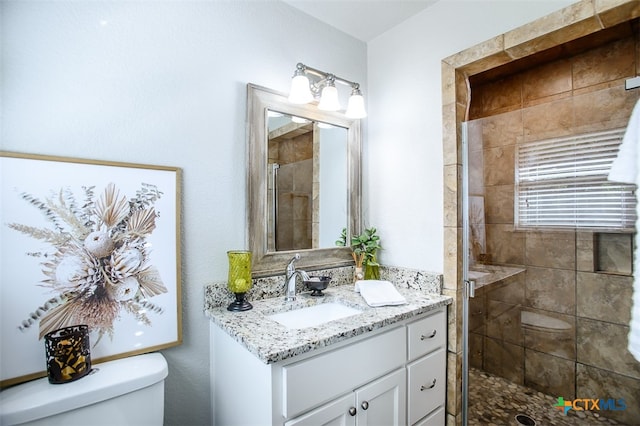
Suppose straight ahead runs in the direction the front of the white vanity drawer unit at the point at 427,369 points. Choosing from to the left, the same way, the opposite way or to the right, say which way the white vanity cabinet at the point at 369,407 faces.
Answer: the same way

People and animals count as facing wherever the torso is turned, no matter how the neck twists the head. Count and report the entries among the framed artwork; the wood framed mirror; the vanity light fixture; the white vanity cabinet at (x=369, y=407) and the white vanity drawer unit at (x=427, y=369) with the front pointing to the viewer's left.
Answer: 0

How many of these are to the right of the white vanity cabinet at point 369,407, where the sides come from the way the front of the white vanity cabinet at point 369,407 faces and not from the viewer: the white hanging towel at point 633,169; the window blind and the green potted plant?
0

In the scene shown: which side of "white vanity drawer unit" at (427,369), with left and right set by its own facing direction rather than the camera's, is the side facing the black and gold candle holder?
right

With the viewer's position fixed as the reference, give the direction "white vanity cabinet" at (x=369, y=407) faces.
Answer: facing the viewer and to the right of the viewer

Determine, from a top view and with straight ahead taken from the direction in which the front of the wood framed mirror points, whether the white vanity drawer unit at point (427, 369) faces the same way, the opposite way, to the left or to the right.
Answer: the same way

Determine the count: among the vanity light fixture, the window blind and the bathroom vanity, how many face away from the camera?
0

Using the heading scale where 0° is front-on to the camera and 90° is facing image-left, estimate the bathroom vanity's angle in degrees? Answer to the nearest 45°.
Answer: approximately 315°

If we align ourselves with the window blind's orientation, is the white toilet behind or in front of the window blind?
in front

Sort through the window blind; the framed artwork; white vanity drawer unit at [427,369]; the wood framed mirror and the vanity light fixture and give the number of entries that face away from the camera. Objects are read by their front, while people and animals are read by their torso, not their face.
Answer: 0

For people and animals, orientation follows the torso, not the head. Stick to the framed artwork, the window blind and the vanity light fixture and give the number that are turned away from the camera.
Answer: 0
